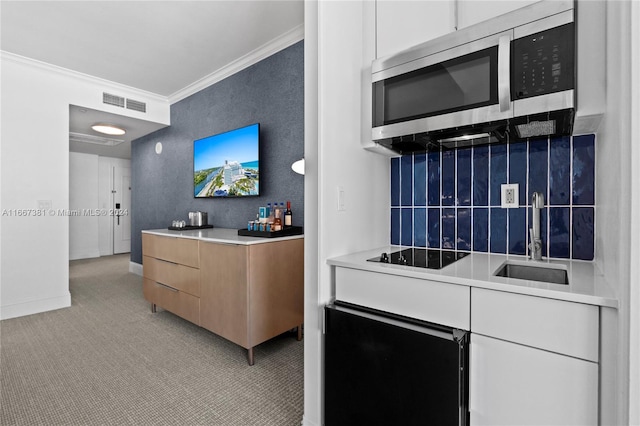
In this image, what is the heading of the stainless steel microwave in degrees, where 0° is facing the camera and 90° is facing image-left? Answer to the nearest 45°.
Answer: approximately 45°

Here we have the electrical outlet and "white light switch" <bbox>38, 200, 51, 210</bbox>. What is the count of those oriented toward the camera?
2

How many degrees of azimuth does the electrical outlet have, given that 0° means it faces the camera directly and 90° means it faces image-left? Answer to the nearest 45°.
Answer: approximately 0°

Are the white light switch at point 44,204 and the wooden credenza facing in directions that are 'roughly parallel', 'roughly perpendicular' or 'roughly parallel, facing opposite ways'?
roughly perpendicular

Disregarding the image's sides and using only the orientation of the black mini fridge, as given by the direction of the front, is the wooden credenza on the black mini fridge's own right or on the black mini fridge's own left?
on the black mini fridge's own right

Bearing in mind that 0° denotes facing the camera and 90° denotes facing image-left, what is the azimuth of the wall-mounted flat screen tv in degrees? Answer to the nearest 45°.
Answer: approximately 45°

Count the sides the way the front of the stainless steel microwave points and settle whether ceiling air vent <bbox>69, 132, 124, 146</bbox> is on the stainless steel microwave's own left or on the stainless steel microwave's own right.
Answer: on the stainless steel microwave's own right

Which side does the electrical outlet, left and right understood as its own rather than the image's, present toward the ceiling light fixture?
right

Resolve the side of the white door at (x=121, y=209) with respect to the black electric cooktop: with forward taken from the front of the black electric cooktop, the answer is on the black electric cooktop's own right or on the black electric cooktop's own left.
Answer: on the black electric cooktop's own right
